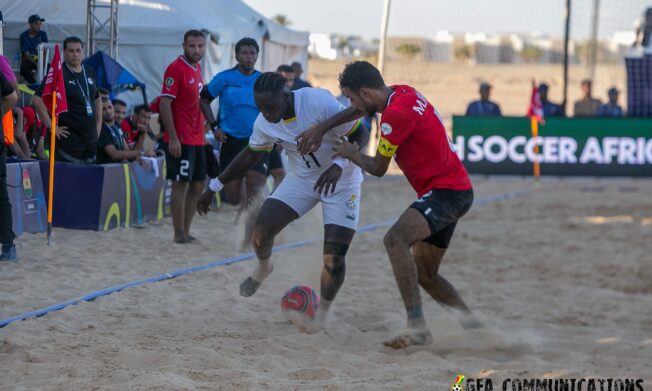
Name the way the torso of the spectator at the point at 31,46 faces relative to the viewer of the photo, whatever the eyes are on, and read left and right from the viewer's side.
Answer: facing the viewer and to the right of the viewer

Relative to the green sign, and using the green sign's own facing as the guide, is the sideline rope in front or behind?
in front

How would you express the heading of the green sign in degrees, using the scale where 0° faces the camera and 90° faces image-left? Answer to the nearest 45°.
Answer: approximately 0°

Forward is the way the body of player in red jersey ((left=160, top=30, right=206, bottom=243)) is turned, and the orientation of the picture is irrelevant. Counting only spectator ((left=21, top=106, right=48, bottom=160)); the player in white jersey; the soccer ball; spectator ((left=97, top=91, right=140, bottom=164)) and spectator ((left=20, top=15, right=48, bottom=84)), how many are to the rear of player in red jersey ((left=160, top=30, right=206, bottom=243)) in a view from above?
3

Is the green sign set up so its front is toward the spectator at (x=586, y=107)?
no

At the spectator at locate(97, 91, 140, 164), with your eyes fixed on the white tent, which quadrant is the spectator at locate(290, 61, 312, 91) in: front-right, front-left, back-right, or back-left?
front-right

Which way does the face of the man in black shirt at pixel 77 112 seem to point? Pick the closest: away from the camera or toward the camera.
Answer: toward the camera

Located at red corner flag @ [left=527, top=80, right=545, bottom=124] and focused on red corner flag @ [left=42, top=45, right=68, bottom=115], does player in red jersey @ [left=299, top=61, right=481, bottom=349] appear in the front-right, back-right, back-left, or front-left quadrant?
front-left

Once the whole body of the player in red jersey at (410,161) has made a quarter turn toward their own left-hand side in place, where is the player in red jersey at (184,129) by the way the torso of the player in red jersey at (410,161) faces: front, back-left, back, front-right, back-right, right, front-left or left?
back-right

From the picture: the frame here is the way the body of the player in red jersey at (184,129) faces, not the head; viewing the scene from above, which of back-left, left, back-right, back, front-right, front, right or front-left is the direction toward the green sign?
left

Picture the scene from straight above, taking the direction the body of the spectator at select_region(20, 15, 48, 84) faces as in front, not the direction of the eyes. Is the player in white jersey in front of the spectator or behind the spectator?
in front

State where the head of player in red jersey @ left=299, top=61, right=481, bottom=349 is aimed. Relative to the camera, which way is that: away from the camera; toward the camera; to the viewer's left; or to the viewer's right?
to the viewer's left

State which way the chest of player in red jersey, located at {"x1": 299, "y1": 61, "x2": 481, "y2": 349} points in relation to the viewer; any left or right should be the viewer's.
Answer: facing to the left of the viewer

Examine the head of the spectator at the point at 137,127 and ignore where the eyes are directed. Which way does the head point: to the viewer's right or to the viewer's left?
to the viewer's right

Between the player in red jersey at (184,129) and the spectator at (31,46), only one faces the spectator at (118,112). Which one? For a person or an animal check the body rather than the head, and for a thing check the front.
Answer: the spectator at (31,46)

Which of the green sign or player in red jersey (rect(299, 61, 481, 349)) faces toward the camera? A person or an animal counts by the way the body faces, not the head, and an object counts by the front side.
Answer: the green sign

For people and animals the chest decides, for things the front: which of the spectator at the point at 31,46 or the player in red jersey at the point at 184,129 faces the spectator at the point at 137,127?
the spectator at the point at 31,46
